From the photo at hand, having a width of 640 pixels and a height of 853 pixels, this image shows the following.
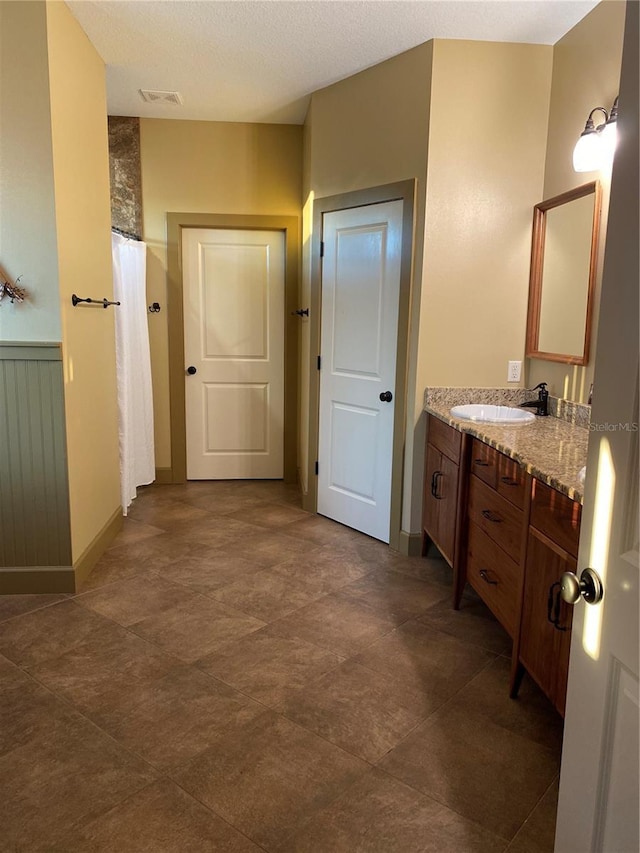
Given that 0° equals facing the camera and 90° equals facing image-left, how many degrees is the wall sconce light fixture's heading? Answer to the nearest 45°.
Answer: approximately 45°

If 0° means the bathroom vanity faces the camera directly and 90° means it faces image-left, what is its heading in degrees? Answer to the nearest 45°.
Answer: approximately 45°

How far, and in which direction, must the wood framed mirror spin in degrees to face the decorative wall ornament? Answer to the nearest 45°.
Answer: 0° — it already faces it

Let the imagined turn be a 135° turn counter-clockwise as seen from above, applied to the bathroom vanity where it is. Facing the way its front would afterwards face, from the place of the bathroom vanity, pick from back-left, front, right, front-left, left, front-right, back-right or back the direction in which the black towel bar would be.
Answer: back

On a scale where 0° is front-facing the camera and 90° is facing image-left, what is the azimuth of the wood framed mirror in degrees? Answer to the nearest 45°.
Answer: approximately 45°

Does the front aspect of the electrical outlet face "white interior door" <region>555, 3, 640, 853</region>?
yes

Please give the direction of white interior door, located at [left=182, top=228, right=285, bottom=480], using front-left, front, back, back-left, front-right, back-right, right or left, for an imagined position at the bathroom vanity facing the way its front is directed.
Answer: right

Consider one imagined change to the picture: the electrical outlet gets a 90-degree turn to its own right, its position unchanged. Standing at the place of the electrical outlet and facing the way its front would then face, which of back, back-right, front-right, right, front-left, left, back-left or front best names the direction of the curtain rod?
front

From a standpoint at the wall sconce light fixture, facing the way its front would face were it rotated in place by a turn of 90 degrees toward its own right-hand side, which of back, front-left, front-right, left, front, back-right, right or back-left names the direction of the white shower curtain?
front-left

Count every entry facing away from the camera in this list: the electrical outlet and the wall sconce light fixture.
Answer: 0

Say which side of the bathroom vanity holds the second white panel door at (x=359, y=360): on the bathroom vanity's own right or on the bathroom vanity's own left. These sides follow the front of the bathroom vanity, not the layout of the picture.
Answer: on the bathroom vanity's own right
